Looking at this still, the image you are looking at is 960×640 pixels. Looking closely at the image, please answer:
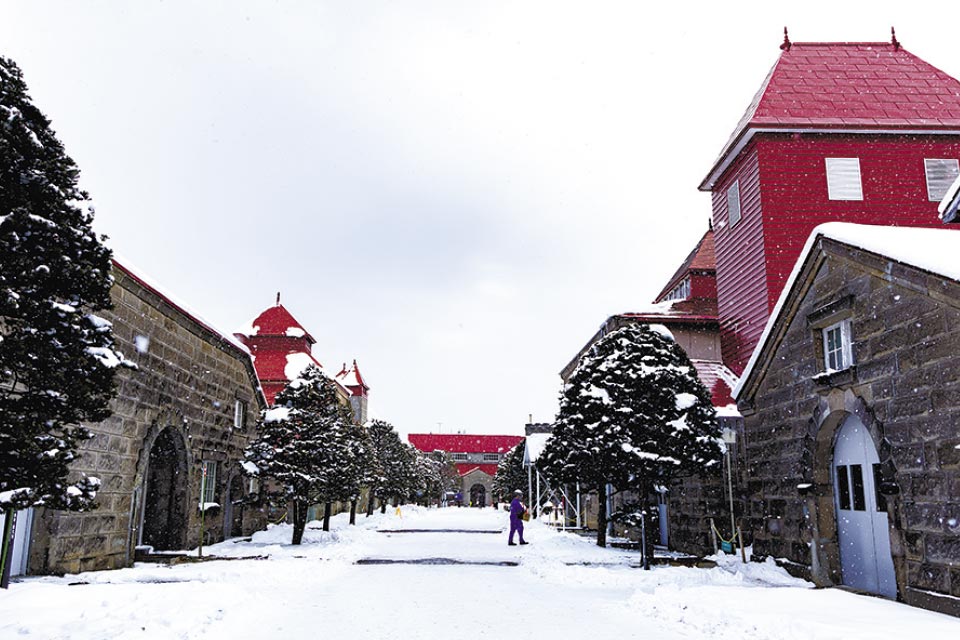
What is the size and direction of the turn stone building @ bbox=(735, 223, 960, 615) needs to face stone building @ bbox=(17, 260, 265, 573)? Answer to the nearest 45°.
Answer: approximately 45° to its right

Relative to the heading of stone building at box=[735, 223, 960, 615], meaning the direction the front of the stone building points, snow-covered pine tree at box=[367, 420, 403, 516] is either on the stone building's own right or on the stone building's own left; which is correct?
on the stone building's own right

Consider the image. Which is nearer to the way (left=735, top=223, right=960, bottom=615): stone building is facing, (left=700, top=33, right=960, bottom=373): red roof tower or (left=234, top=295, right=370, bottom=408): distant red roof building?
the distant red roof building

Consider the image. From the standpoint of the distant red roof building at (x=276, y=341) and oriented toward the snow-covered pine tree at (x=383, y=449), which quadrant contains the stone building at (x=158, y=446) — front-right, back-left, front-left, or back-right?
back-right

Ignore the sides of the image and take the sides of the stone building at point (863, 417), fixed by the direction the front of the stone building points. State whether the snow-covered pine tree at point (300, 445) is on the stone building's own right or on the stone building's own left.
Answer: on the stone building's own right

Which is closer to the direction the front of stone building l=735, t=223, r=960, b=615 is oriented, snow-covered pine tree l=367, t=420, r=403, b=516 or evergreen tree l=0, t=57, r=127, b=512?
the evergreen tree

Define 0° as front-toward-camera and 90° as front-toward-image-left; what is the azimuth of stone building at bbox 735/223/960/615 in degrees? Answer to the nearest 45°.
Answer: approximately 45°

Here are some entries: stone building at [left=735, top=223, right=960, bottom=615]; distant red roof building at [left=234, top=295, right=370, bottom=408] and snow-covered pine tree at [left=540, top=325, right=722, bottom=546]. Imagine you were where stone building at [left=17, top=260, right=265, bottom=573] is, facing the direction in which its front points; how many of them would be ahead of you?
2

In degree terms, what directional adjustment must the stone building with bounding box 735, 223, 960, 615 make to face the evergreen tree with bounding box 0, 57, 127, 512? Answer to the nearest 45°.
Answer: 0° — it already faces it

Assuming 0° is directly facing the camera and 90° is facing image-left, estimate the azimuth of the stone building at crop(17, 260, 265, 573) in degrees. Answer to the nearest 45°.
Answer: approximately 315°

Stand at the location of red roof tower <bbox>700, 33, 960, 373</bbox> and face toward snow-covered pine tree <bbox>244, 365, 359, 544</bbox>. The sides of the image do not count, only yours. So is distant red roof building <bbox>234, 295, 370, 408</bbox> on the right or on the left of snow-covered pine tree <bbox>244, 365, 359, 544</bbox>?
right
